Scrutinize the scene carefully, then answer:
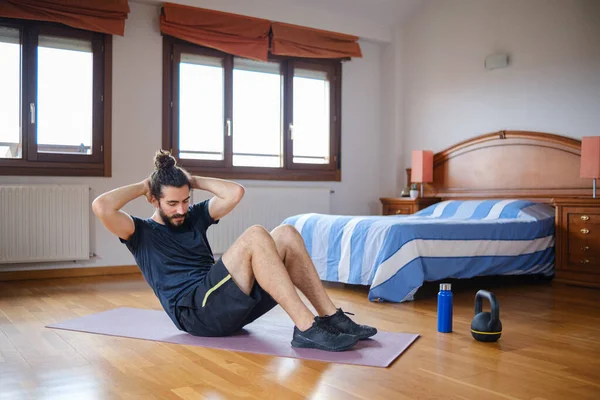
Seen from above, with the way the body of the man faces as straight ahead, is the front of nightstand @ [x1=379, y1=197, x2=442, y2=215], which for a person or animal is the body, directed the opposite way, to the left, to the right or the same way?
to the right

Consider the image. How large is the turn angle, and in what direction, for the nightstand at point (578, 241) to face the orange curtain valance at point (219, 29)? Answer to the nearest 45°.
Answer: approximately 45° to its right

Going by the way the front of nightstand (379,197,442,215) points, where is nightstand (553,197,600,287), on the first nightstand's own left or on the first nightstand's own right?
on the first nightstand's own left

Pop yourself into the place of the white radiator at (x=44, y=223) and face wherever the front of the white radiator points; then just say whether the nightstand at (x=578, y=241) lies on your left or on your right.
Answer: on your left

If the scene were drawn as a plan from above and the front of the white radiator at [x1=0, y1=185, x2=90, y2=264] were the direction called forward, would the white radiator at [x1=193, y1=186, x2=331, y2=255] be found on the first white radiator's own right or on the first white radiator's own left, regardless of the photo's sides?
on the first white radiator's own left

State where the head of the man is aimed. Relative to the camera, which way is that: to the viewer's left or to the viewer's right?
to the viewer's right
